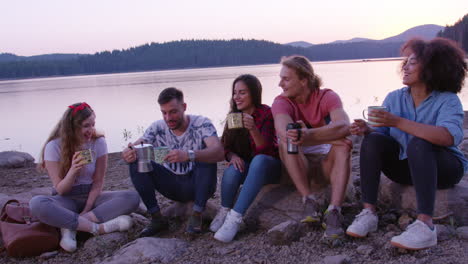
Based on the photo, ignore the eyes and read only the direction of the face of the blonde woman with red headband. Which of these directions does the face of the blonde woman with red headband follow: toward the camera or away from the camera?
toward the camera

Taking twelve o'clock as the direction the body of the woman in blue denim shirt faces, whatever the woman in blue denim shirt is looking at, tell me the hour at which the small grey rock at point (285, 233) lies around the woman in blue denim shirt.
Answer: The small grey rock is roughly at 1 o'clock from the woman in blue denim shirt.

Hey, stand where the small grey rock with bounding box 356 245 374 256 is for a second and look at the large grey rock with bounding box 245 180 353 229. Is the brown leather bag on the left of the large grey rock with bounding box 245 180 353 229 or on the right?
left

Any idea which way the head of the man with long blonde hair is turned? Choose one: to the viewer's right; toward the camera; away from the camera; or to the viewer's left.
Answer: to the viewer's left

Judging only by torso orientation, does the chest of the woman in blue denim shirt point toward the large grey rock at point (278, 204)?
no

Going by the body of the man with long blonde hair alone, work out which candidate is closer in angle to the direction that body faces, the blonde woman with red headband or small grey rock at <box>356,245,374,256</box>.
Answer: the small grey rock

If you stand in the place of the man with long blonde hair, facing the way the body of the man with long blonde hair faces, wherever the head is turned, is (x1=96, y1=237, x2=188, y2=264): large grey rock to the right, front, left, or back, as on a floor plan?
right

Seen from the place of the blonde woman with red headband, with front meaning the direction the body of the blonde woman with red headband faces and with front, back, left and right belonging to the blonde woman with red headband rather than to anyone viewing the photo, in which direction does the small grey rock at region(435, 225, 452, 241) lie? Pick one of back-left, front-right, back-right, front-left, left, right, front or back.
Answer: front-left

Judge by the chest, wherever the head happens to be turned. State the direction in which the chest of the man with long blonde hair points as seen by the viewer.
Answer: toward the camera

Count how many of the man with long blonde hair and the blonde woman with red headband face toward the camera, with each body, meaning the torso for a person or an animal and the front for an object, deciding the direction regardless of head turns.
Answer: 2

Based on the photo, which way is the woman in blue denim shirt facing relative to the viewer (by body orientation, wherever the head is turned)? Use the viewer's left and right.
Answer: facing the viewer and to the left of the viewer

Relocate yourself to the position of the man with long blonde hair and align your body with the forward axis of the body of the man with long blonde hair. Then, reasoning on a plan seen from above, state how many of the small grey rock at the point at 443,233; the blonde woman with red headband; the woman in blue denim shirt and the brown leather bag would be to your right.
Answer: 2

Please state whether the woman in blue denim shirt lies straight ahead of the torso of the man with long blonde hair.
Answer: no

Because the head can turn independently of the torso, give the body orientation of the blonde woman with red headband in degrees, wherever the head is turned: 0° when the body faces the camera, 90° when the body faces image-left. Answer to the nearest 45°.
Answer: approximately 0°

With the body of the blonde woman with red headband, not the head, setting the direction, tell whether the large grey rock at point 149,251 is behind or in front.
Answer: in front

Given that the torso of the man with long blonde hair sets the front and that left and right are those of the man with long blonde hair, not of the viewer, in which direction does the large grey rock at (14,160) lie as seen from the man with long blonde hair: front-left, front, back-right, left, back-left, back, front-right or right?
back-right
